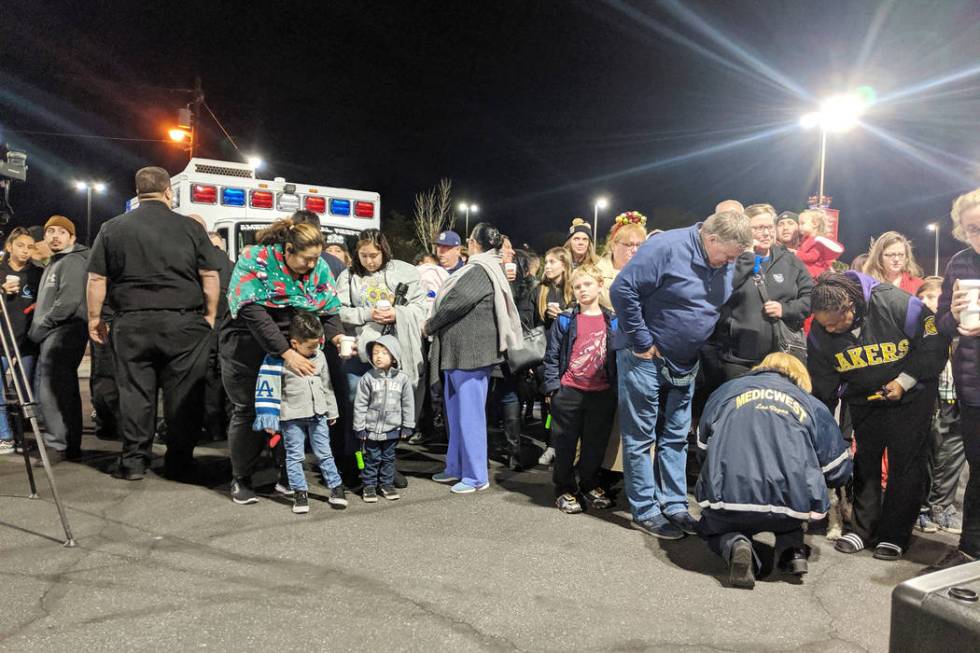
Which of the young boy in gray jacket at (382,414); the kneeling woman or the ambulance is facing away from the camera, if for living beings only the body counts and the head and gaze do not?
the kneeling woman

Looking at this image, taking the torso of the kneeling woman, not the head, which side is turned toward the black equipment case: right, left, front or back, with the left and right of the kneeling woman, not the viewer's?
back

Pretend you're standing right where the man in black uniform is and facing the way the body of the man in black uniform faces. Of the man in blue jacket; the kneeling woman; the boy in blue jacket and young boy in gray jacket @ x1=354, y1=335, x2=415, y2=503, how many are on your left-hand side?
0

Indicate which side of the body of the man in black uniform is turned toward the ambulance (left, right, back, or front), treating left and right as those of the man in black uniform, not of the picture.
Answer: front

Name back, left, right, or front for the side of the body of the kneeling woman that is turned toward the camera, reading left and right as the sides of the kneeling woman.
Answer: back

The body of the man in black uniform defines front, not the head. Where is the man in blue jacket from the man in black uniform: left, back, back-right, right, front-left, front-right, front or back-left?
back-right

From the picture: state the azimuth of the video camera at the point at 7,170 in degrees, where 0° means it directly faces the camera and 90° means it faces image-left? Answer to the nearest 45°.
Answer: approximately 270°

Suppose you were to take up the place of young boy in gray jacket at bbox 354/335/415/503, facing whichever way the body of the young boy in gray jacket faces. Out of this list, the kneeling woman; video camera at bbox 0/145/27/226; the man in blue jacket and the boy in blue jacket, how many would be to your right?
1

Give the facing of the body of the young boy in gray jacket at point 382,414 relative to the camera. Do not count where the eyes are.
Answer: toward the camera

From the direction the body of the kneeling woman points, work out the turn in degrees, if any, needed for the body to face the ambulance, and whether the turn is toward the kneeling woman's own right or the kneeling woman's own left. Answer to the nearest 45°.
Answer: approximately 45° to the kneeling woman's own left

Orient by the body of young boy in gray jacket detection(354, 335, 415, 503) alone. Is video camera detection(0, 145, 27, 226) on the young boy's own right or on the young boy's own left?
on the young boy's own right

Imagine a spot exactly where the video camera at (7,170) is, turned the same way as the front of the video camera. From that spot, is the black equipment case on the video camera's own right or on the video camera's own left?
on the video camera's own right

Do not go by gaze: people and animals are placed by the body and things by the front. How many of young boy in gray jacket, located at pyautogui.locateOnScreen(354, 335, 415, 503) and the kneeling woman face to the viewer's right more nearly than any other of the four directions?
0

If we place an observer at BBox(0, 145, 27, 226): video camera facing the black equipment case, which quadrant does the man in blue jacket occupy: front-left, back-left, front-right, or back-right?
front-left

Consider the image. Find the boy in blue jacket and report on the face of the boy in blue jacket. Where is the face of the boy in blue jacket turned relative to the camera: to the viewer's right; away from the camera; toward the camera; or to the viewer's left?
toward the camera

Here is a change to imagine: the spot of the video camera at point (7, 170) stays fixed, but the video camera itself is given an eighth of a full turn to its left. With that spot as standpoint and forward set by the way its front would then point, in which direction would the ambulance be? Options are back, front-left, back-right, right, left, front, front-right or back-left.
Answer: front

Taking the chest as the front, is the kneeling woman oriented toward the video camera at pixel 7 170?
no

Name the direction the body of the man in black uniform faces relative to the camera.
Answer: away from the camera

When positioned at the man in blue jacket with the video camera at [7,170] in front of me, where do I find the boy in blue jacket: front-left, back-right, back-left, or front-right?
front-right

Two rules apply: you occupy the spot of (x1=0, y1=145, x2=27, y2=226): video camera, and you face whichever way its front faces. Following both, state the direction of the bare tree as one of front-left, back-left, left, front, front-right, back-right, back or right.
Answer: front-left
